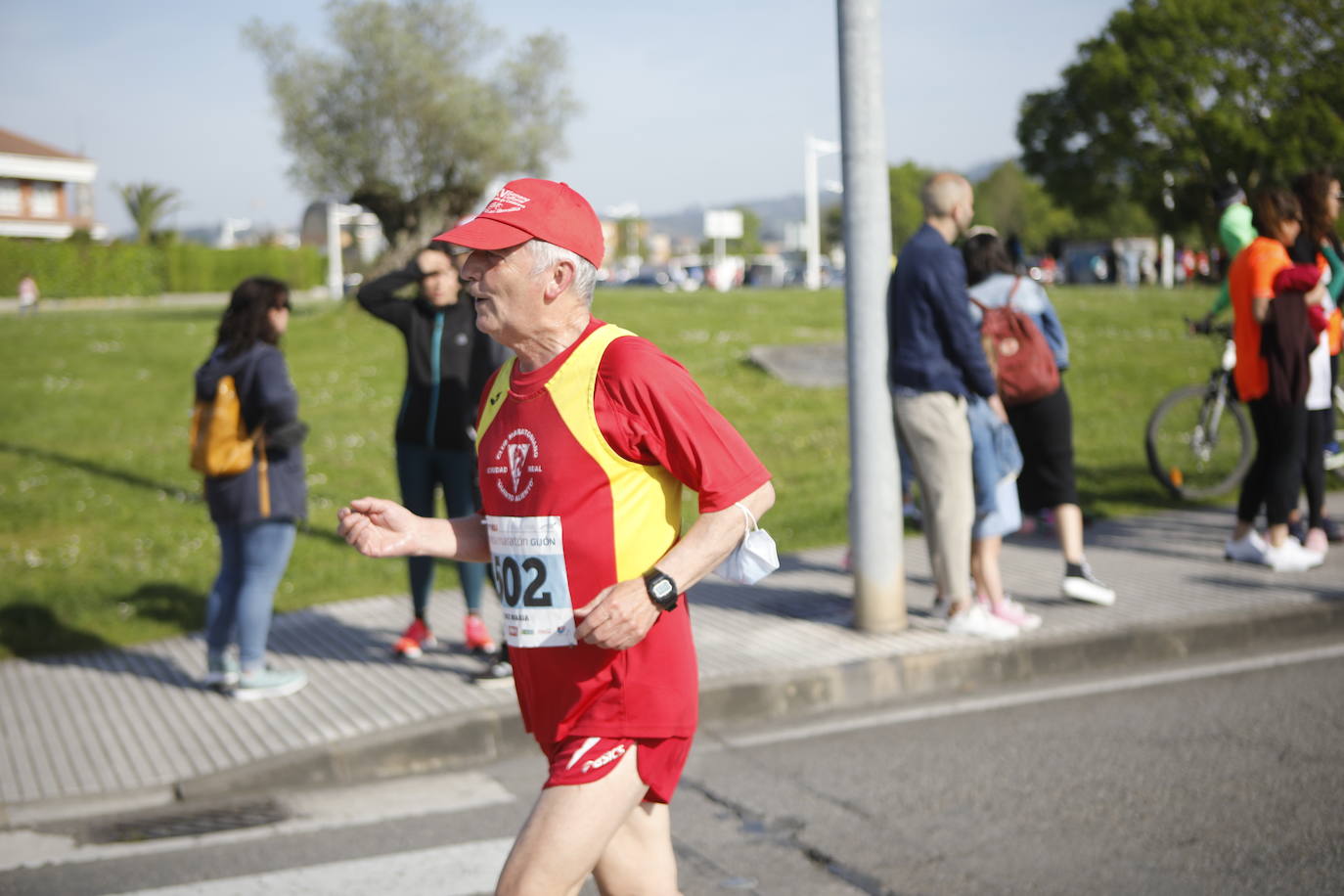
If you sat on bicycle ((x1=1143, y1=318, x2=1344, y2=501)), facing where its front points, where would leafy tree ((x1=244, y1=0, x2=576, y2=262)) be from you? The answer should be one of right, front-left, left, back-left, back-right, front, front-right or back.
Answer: front-right

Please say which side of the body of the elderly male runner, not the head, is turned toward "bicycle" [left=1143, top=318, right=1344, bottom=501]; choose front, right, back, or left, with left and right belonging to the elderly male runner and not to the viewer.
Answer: back

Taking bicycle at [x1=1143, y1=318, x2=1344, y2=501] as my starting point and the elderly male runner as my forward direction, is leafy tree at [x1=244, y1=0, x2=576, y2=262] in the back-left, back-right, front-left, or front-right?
back-right

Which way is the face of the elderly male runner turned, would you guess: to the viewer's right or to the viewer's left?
to the viewer's left

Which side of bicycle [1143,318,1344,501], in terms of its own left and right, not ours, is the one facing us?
left

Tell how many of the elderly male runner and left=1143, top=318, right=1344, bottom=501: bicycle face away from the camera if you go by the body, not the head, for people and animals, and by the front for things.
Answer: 0

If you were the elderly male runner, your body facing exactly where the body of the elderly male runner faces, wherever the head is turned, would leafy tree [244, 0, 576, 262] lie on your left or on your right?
on your right

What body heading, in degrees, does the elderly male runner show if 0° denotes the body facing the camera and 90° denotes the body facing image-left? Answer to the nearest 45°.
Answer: approximately 45°
